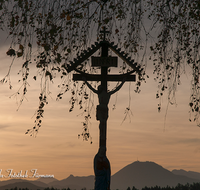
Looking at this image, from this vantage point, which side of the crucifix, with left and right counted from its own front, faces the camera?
front
